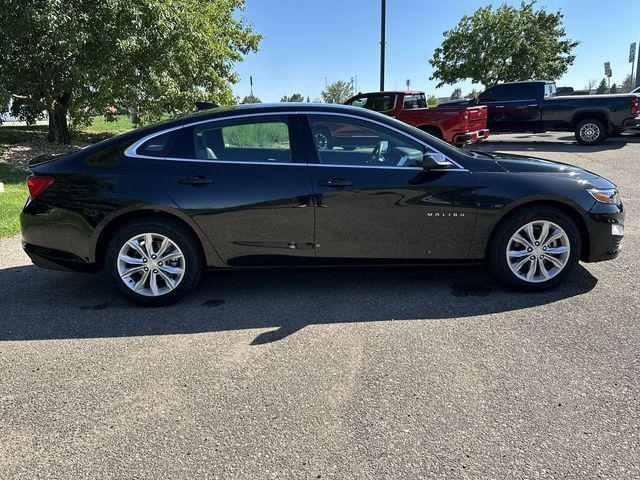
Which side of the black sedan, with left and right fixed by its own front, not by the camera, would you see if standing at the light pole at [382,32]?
left

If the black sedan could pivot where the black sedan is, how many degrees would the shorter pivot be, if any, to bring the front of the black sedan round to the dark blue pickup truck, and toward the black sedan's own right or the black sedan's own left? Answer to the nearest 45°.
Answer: approximately 45° to the black sedan's own left

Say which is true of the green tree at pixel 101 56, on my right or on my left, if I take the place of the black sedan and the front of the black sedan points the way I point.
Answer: on my left

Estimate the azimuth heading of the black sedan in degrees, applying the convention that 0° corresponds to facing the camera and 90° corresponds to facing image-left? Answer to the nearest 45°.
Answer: approximately 270°
